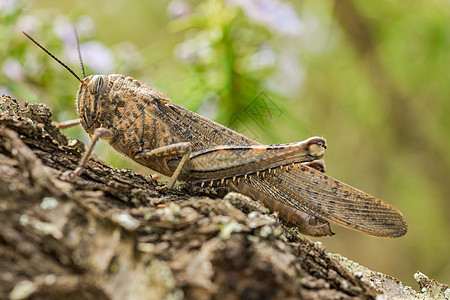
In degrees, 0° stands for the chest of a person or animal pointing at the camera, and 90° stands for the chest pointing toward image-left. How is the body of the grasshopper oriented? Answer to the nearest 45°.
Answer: approximately 90°
